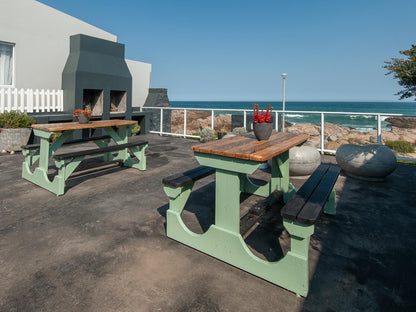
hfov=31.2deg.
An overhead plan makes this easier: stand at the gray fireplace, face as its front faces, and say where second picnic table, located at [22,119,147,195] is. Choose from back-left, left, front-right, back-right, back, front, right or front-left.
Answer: front-right

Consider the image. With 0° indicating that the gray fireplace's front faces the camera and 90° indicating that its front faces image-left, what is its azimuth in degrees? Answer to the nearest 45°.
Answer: approximately 315°

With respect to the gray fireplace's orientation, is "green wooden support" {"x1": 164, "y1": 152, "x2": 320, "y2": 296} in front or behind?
in front
